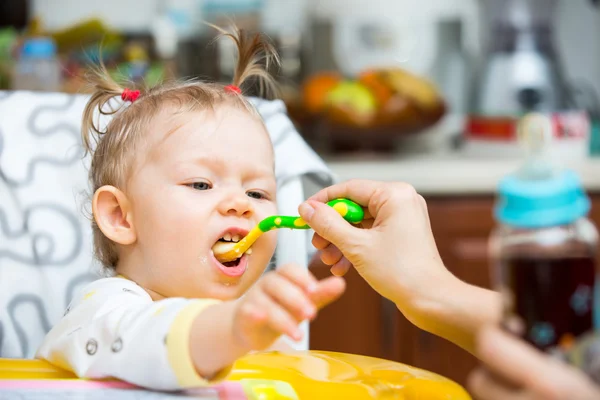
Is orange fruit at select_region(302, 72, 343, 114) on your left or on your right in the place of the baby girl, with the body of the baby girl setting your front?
on your left

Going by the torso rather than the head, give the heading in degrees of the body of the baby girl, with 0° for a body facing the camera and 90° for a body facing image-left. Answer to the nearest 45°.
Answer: approximately 315°

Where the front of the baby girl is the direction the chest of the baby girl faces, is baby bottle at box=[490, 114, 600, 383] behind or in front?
in front

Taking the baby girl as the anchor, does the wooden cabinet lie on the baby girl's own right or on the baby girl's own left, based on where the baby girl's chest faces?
on the baby girl's own left
